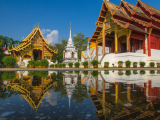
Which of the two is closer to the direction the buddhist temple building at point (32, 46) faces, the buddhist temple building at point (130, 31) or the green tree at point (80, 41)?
the buddhist temple building

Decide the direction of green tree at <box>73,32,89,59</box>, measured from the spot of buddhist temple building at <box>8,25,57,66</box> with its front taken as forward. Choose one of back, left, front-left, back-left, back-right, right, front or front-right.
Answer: back-left

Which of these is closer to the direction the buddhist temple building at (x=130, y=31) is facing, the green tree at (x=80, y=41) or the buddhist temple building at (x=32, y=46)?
the buddhist temple building

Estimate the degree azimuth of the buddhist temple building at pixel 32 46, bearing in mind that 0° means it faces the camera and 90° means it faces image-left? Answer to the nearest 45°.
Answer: approximately 0°

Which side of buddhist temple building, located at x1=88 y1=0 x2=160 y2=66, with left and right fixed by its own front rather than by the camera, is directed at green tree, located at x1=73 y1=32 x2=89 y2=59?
right

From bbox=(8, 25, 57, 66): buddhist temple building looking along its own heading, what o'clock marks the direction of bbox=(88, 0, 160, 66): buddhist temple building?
bbox=(88, 0, 160, 66): buddhist temple building is roughly at 10 o'clock from bbox=(8, 25, 57, 66): buddhist temple building.
